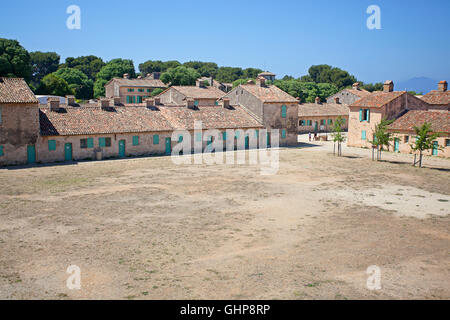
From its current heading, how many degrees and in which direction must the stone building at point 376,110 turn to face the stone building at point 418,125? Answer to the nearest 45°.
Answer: approximately 90° to its left

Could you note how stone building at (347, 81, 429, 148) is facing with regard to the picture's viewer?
facing the viewer and to the left of the viewer
